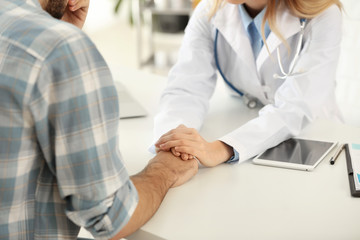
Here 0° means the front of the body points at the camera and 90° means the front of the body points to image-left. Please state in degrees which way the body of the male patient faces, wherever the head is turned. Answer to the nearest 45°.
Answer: approximately 225°

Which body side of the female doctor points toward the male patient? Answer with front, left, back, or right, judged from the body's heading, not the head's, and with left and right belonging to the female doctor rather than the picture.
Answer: front

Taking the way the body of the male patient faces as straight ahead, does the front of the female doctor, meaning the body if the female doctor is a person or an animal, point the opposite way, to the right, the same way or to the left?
the opposite way

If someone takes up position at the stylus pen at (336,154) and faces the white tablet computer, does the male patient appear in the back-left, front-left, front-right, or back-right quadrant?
front-left

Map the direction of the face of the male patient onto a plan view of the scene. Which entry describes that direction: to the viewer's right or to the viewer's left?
to the viewer's right

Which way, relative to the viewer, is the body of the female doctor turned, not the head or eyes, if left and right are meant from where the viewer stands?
facing the viewer and to the left of the viewer
